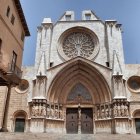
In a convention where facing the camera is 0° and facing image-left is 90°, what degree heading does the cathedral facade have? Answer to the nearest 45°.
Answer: approximately 0°

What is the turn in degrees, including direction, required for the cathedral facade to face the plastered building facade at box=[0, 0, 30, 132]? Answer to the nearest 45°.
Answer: approximately 45° to its right
